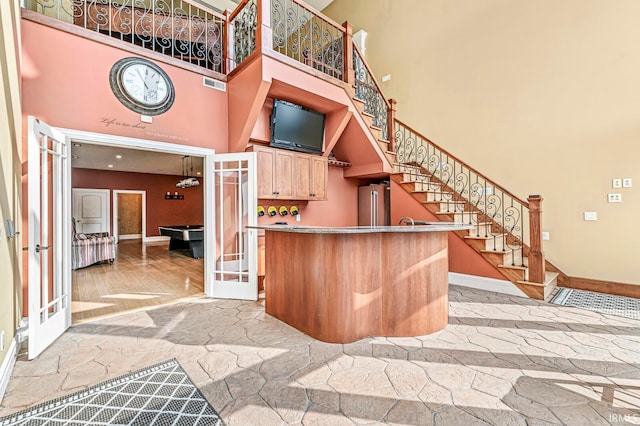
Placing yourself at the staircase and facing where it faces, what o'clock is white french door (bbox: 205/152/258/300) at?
The white french door is roughly at 3 o'clock from the staircase.

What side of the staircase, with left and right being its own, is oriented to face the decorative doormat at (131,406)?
right

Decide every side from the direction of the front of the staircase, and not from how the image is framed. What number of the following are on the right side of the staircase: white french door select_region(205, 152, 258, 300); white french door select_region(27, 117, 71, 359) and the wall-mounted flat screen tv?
3

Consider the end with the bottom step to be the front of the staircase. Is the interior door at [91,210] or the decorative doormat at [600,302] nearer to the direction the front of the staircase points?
the decorative doormat

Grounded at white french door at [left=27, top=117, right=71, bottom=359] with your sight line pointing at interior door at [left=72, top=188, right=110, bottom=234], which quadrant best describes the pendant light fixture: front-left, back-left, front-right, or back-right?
front-right

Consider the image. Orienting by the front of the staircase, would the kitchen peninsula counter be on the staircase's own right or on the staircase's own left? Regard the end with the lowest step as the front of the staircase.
on the staircase's own right

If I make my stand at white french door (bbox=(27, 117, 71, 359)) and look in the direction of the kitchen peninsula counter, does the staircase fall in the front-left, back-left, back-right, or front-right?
front-left

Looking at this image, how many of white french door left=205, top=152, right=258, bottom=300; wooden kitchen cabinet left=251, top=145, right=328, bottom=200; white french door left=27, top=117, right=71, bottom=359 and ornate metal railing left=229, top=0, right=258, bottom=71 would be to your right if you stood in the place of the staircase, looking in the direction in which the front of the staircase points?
4

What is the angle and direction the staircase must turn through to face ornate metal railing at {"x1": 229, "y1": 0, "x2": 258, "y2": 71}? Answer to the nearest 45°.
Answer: approximately 90° to its right

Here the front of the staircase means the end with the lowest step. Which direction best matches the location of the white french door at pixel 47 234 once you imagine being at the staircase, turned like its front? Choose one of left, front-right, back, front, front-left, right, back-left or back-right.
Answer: right

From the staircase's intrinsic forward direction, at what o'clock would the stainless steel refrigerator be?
The stainless steel refrigerator is roughly at 5 o'clock from the staircase.

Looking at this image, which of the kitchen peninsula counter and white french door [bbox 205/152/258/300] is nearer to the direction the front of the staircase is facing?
the kitchen peninsula counter

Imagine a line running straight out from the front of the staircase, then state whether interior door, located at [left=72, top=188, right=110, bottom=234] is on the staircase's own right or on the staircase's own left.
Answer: on the staircase's own right

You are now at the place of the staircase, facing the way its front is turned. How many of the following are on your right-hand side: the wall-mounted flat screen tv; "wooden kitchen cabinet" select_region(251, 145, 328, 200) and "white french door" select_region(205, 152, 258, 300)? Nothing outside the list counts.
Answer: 3

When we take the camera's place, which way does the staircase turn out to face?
facing the viewer and to the right of the viewer
